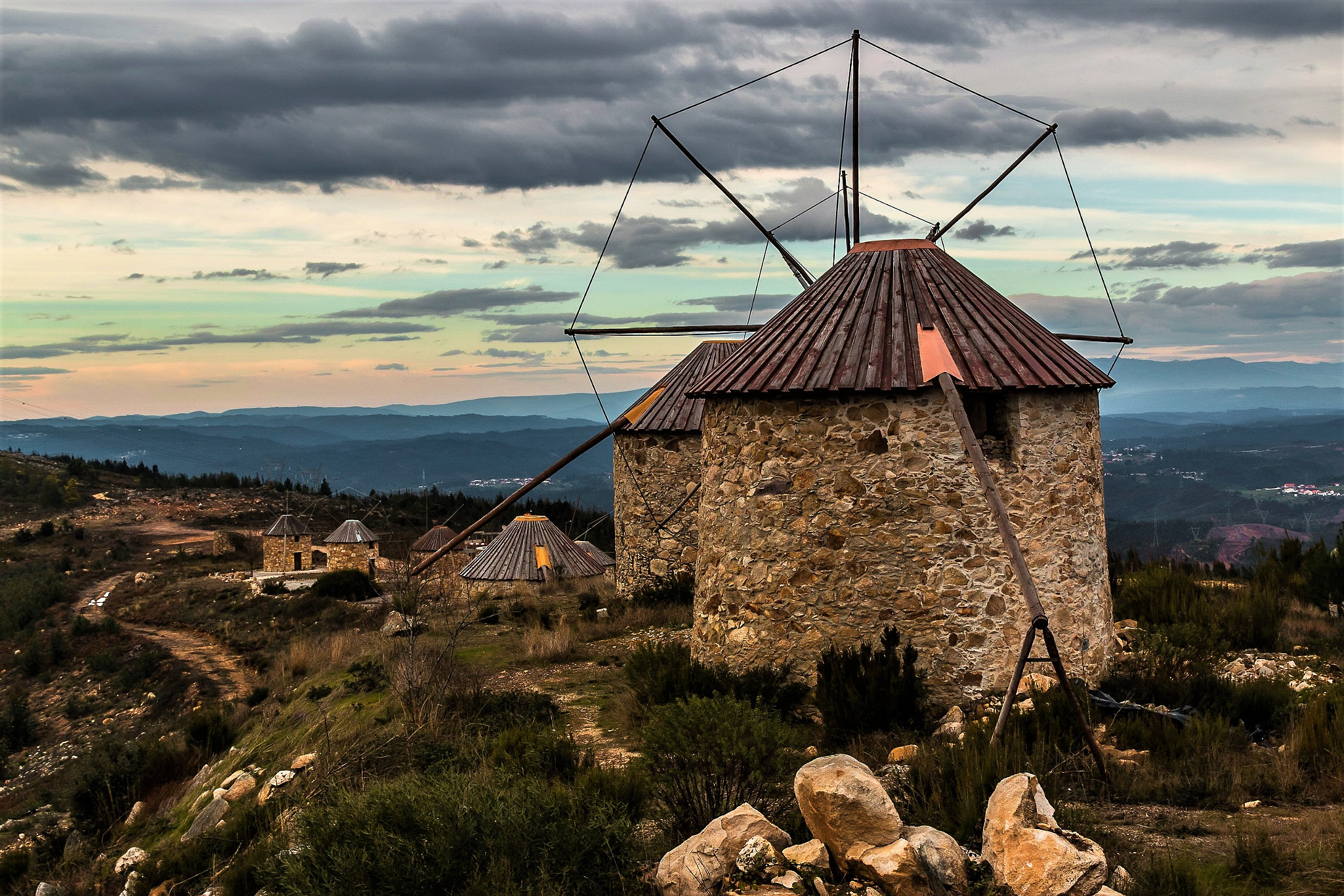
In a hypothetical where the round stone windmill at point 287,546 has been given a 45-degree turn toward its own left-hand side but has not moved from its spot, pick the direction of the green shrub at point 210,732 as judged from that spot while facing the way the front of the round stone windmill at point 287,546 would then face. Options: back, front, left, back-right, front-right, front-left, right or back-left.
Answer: right

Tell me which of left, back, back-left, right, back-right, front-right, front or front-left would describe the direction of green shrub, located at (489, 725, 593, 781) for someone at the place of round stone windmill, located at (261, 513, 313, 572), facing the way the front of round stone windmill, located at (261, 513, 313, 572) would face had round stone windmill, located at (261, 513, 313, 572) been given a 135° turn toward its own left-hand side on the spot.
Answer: back

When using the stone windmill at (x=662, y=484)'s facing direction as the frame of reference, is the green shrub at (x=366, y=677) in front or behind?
behind

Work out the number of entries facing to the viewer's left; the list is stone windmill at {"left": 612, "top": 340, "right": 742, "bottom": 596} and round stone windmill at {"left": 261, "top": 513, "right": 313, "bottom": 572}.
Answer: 0

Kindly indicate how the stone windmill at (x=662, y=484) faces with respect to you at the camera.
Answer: facing away from the viewer and to the right of the viewer

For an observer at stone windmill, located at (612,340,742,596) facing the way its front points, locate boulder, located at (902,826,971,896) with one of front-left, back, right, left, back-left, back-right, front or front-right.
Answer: back-right

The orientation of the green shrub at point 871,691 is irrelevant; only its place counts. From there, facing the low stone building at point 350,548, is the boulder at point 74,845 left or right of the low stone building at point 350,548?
left

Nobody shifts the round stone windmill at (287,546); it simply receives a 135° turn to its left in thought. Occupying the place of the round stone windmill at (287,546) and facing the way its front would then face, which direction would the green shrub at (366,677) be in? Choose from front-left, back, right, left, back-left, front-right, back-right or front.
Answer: back

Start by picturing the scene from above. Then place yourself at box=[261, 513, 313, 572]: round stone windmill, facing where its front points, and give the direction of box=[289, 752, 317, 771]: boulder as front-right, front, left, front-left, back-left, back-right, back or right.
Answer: front-right

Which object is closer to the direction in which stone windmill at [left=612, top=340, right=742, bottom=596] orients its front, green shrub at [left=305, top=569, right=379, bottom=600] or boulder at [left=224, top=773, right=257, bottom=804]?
the green shrub

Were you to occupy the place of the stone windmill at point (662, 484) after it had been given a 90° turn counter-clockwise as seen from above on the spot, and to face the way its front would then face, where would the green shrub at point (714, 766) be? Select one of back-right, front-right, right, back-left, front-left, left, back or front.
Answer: back-left

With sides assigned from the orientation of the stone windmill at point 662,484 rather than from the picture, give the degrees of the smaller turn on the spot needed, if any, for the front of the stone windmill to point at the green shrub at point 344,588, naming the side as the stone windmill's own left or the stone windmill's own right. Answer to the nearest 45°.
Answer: approximately 90° to the stone windmill's own left
